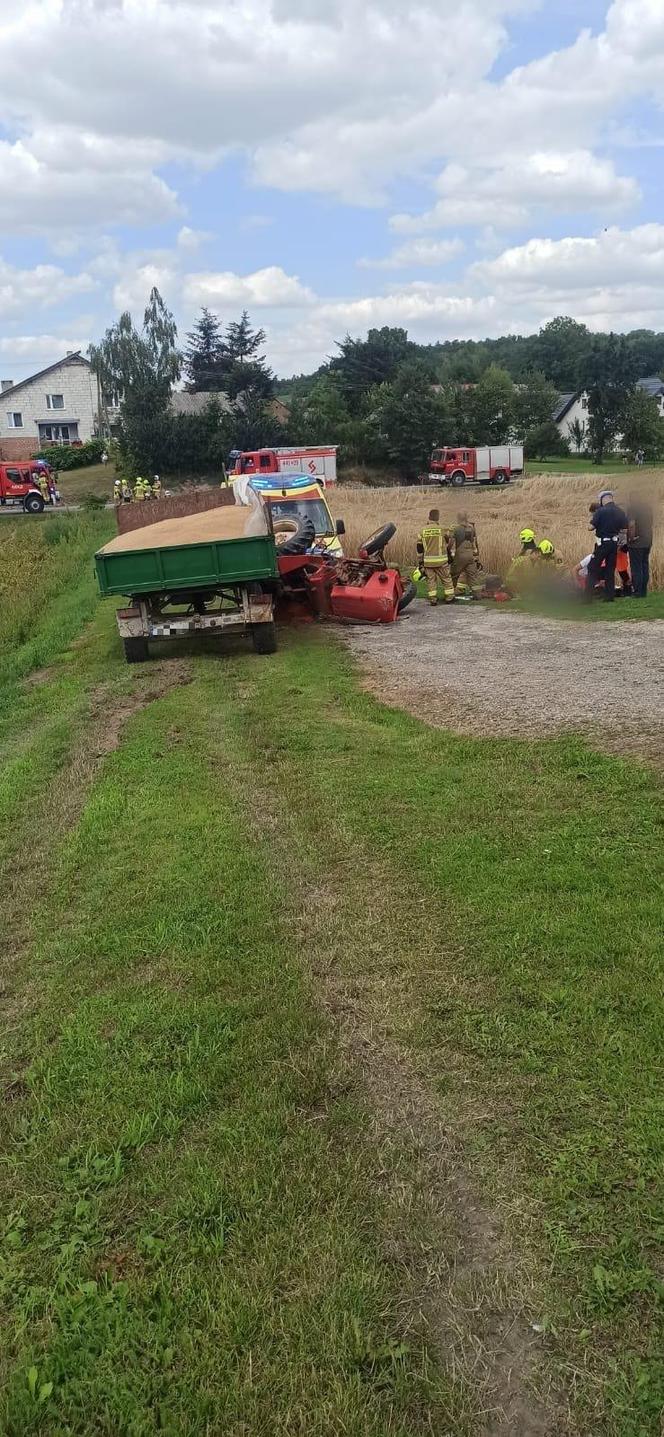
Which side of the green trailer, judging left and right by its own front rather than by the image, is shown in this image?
back

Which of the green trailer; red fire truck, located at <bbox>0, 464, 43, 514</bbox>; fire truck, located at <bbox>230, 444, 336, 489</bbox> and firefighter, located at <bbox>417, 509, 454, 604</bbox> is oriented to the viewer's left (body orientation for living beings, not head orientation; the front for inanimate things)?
the fire truck

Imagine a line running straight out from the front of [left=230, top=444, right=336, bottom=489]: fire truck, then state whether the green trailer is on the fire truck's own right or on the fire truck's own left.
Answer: on the fire truck's own left

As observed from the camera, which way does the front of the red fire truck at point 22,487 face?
facing to the right of the viewer

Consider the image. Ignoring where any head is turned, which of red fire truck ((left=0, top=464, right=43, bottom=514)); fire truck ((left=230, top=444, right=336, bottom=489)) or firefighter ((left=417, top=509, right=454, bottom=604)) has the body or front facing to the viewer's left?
the fire truck

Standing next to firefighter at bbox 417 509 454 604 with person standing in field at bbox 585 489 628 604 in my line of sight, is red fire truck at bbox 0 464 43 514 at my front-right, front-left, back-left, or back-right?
back-left

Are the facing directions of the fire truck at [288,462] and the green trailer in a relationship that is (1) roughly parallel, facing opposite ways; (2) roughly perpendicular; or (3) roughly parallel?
roughly perpendicular

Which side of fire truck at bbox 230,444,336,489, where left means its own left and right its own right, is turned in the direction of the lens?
left

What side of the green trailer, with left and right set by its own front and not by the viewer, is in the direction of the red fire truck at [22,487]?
front
